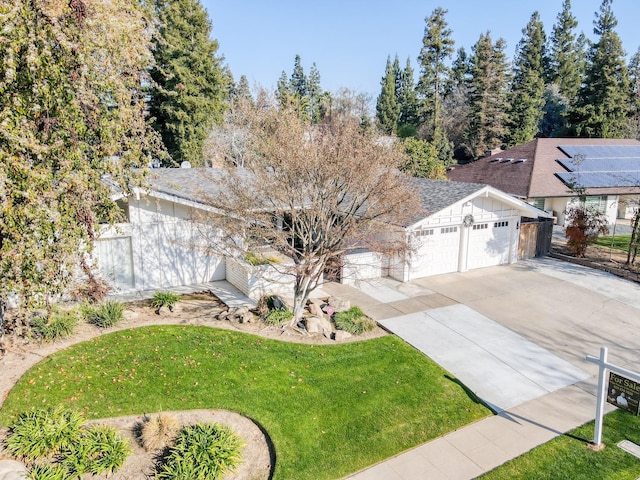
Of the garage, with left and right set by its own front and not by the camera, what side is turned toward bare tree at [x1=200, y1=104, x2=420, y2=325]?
right

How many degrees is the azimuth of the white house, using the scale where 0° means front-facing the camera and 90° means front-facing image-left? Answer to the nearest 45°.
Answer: approximately 315°

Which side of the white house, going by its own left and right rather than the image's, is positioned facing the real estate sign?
front

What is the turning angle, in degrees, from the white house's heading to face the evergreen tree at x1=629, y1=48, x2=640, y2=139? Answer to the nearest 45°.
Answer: approximately 90° to its left

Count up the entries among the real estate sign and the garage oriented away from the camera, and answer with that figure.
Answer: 0

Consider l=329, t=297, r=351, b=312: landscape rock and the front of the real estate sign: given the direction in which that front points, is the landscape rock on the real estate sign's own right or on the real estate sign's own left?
on the real estate sign's own right

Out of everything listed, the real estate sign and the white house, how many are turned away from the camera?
0

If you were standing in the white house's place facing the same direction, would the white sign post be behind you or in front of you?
in front
